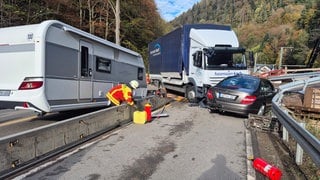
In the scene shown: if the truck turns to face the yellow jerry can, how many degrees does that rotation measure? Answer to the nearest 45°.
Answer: approximately 45° to its right

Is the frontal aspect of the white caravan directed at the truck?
yes

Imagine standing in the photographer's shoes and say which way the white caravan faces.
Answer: facing away from the viewer and to the right of the viewer

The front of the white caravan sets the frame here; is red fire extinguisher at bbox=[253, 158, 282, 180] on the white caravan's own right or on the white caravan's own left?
on the white caravan's own right

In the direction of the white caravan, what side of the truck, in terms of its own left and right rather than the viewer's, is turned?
right

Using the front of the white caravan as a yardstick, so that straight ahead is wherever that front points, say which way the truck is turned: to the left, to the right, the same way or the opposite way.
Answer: to the right

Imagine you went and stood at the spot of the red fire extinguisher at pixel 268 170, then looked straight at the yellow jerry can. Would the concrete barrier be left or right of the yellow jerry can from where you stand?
left

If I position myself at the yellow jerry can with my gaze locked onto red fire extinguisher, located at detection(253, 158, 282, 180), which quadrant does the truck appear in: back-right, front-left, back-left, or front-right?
back-left

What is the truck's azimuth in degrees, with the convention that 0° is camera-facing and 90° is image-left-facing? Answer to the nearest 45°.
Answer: approximately 315°
